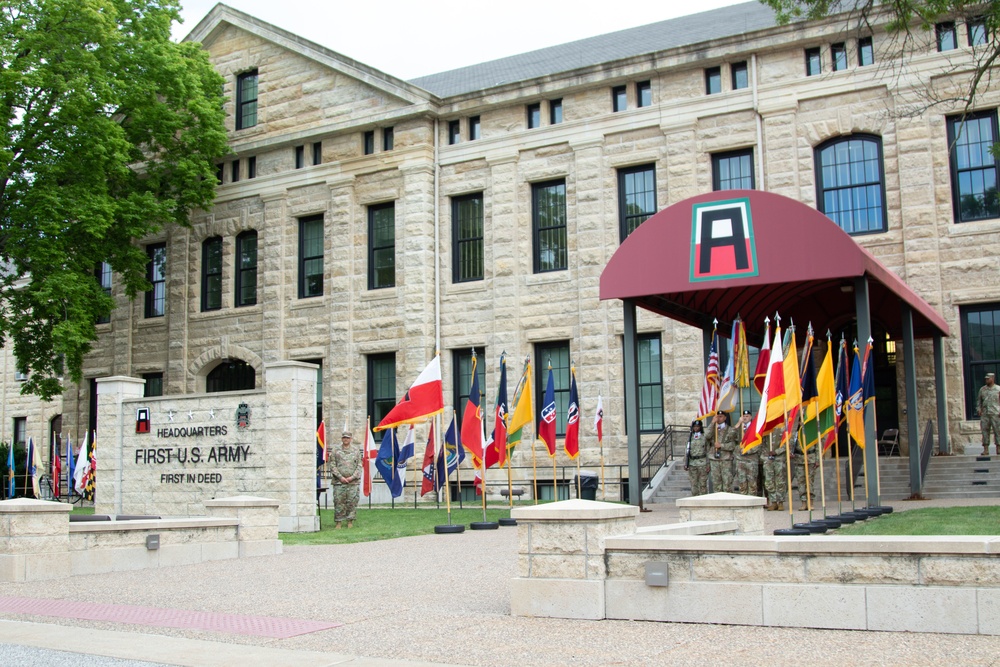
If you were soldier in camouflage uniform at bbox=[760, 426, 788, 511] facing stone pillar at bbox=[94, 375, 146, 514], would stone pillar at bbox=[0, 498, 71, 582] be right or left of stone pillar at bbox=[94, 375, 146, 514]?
left

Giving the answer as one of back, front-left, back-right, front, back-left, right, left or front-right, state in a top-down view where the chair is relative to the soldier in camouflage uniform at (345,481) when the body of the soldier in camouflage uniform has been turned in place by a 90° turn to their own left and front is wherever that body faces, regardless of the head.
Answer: front

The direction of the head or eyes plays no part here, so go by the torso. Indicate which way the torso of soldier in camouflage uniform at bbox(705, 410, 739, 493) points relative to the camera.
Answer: toward the camera

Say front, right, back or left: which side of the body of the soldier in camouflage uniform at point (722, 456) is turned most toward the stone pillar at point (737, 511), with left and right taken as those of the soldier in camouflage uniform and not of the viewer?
front

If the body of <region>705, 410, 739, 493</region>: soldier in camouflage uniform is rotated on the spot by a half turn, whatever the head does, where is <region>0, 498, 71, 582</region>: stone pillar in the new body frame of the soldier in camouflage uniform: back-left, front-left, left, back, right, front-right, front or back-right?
back-left

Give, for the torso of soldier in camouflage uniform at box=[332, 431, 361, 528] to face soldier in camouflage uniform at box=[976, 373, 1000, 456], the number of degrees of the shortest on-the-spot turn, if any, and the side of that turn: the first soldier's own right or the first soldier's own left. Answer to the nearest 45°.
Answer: approximately 90° to the first soldier's own left

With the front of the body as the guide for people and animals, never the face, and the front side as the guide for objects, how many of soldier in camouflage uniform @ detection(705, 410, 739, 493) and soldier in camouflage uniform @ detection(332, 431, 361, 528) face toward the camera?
2

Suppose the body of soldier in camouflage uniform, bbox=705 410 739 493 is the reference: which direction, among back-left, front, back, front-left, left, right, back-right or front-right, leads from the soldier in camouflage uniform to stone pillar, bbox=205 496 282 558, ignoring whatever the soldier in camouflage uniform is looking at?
front-right

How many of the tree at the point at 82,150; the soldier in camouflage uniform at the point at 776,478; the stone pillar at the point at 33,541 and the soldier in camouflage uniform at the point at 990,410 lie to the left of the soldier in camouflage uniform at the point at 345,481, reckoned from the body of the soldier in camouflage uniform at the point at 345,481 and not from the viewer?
2

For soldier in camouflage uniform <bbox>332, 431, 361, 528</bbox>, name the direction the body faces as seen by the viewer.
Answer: toward the camera

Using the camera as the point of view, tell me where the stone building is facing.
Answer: facing the viewer and to the left of the viewer
